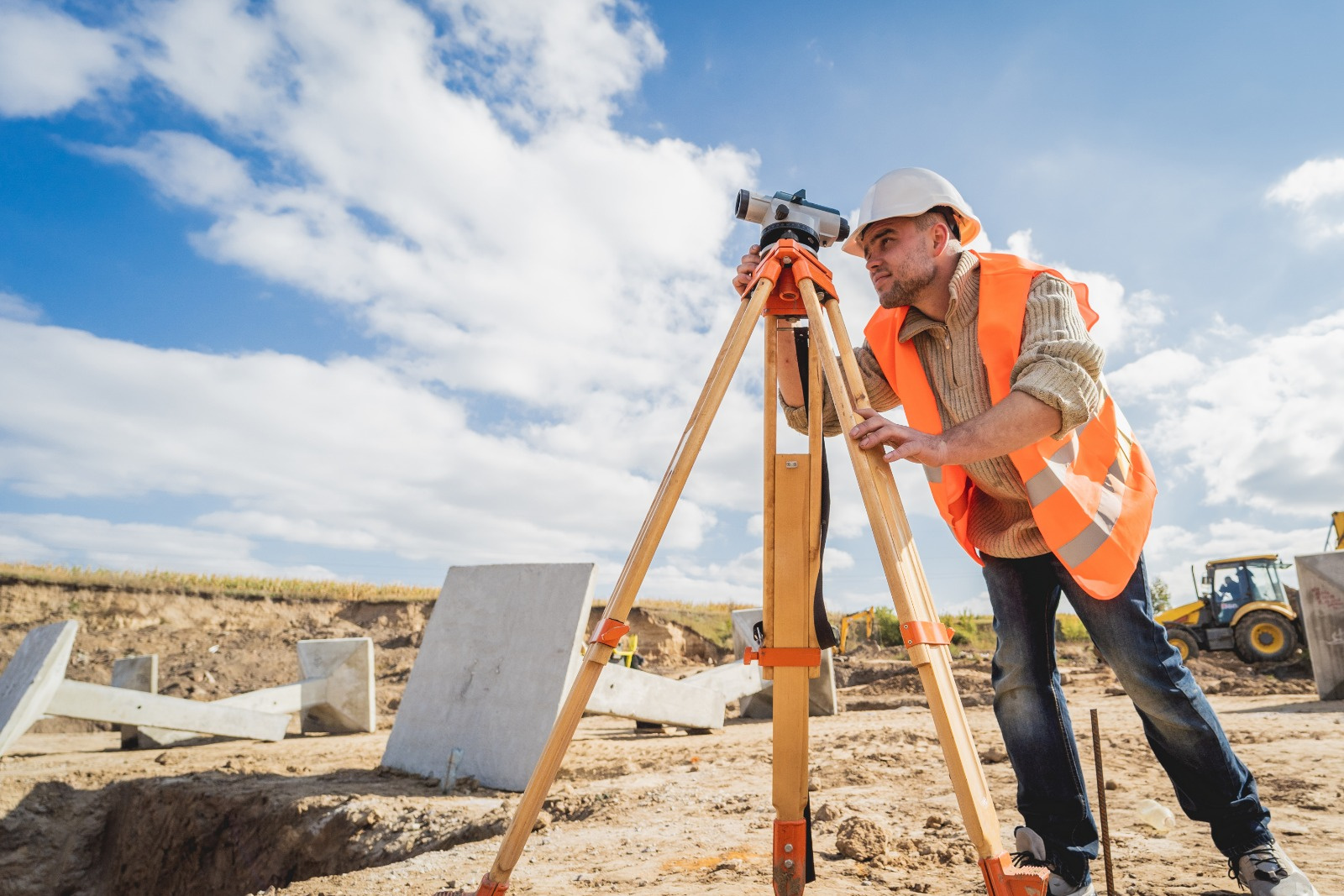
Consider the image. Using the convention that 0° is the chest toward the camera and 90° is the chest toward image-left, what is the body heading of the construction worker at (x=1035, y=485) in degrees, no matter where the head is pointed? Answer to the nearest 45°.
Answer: approximately 45°

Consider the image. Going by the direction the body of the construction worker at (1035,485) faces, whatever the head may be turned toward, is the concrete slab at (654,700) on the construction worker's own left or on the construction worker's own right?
on the construction worker's own right

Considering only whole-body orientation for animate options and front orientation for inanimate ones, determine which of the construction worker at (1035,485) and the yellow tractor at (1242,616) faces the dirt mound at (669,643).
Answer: the yellow tractor

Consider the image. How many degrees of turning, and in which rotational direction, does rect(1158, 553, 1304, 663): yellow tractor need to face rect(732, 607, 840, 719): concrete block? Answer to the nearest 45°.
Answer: approximately 45° to its left

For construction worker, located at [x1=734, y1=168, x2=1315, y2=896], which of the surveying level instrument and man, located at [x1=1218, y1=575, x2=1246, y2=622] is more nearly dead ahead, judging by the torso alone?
the surveying level instrument

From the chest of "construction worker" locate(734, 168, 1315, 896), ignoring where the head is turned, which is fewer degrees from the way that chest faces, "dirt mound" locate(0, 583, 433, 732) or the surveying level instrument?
the surveying level instrument

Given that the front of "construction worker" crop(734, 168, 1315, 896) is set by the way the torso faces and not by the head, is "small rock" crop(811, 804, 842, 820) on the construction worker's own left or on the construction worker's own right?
on the construction worker's own right

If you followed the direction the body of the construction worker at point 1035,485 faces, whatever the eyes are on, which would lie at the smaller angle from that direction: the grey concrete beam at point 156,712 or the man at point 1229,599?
the grey concrete beam

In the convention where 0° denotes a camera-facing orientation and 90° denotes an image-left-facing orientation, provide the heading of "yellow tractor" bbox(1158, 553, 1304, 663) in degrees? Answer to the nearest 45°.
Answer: approximately 90°

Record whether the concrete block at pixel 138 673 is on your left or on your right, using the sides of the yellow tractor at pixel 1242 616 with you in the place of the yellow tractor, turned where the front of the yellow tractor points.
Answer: on your left

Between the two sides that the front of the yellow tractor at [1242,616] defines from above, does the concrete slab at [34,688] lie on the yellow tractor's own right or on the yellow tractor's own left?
on the yellow tractor's own left
